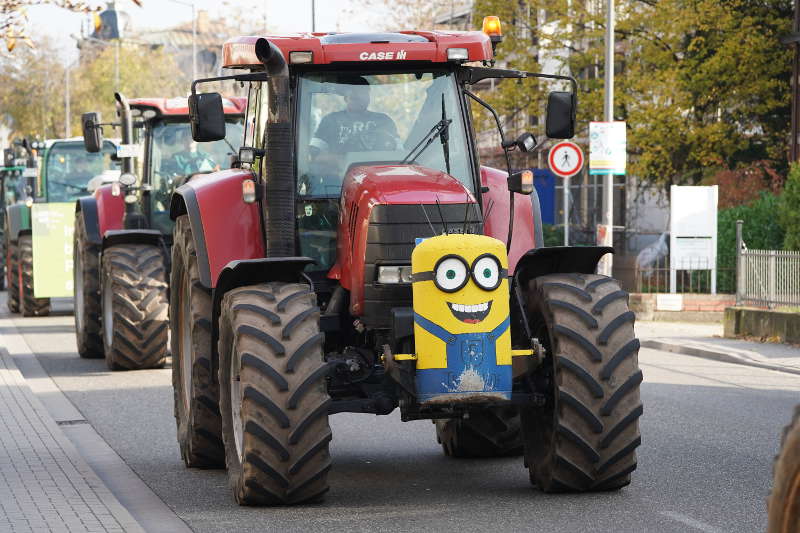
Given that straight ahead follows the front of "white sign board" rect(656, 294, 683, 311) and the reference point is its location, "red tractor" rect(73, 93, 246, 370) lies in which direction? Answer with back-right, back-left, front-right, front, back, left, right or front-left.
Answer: front-right

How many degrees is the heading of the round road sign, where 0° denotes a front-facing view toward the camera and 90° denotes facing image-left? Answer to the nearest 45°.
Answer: approximately 0°

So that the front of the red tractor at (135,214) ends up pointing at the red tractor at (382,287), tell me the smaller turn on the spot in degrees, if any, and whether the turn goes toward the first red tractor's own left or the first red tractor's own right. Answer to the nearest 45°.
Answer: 0° — it already faces it

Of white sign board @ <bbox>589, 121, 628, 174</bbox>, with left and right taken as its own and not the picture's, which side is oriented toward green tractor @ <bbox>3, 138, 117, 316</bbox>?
right

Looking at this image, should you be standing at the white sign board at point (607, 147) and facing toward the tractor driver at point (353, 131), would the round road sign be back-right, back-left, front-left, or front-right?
back-right

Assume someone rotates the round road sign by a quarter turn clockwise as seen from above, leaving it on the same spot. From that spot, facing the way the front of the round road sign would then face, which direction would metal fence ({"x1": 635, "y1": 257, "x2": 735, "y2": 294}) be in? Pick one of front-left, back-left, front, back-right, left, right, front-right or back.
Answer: back

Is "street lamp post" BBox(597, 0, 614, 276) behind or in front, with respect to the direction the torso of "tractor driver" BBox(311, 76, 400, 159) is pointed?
behind
